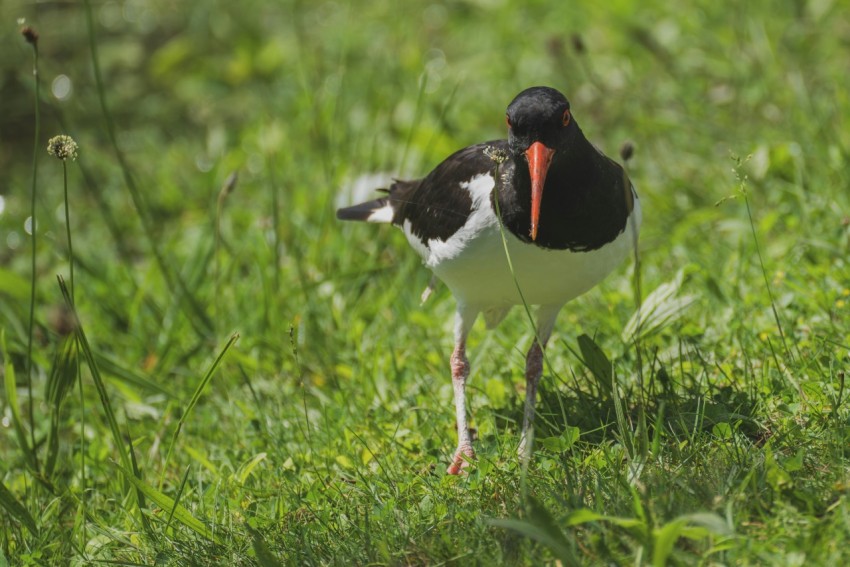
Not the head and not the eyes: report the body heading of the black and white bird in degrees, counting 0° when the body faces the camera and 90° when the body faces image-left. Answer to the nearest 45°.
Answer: approximately 315°

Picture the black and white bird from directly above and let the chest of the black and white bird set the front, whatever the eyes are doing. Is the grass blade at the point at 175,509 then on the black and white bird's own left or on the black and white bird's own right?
on the black and white bird's own right

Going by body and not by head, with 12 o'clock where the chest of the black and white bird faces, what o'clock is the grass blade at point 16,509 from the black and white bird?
The grass blade is roughly at 4 o'clock from the black and white bird.
